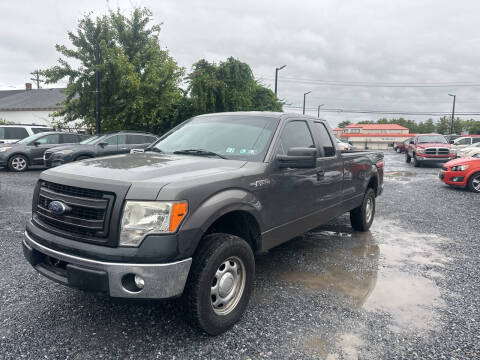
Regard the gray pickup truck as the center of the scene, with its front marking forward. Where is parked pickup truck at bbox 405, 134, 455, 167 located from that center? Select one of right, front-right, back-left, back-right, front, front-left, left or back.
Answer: back

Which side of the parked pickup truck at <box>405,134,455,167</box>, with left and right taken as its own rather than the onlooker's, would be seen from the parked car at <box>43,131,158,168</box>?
right

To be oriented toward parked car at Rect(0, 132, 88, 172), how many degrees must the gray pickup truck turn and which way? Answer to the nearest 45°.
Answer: approximately 90° to its right

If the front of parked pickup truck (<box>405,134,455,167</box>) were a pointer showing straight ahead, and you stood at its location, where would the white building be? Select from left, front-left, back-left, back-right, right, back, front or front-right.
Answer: back-right

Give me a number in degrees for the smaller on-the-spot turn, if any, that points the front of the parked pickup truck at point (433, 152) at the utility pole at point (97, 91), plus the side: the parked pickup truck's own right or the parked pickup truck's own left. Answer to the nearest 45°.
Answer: approximately 90° to the parked pickup truck's own right

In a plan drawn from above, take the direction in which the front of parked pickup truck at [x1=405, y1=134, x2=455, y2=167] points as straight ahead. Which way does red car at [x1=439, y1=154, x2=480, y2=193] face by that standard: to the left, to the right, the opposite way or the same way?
to the right

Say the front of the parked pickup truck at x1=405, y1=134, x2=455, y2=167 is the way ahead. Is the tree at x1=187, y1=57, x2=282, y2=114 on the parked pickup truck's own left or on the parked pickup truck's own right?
on the parked pickup truck's own right

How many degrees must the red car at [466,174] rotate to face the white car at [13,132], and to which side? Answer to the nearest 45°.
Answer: approximately 45° to its right
